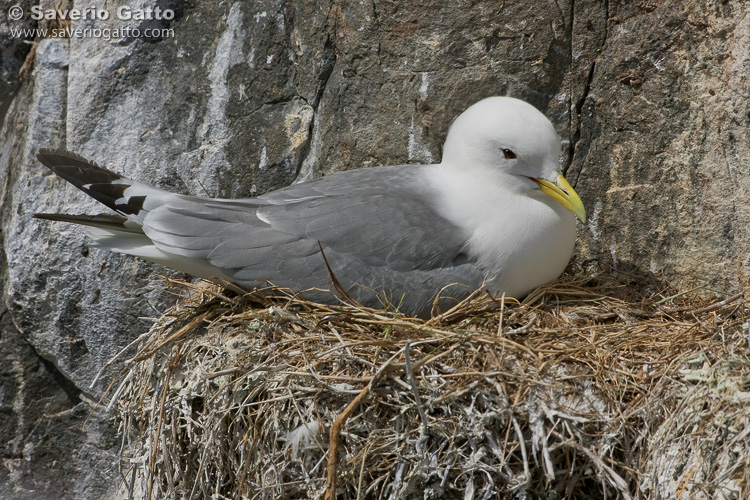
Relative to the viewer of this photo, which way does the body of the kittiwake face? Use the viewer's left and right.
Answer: facing to the right of the viewer

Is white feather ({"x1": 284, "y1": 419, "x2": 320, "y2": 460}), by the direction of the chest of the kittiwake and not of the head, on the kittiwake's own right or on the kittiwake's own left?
on the kittiwake's own right

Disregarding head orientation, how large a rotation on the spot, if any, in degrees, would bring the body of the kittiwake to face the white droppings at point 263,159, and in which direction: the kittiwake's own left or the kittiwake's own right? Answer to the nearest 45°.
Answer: approximately 135° to the kittiwake's own left

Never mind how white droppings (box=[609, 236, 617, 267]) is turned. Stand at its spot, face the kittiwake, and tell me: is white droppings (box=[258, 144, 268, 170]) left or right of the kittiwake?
right

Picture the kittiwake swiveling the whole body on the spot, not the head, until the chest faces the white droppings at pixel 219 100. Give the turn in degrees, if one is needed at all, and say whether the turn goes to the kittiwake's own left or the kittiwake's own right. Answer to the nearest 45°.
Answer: approximately 135° to the kittiwake's own left

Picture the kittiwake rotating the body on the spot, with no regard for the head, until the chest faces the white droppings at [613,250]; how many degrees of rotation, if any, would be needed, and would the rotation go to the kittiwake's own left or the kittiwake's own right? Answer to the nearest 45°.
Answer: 0° — it already faces it
